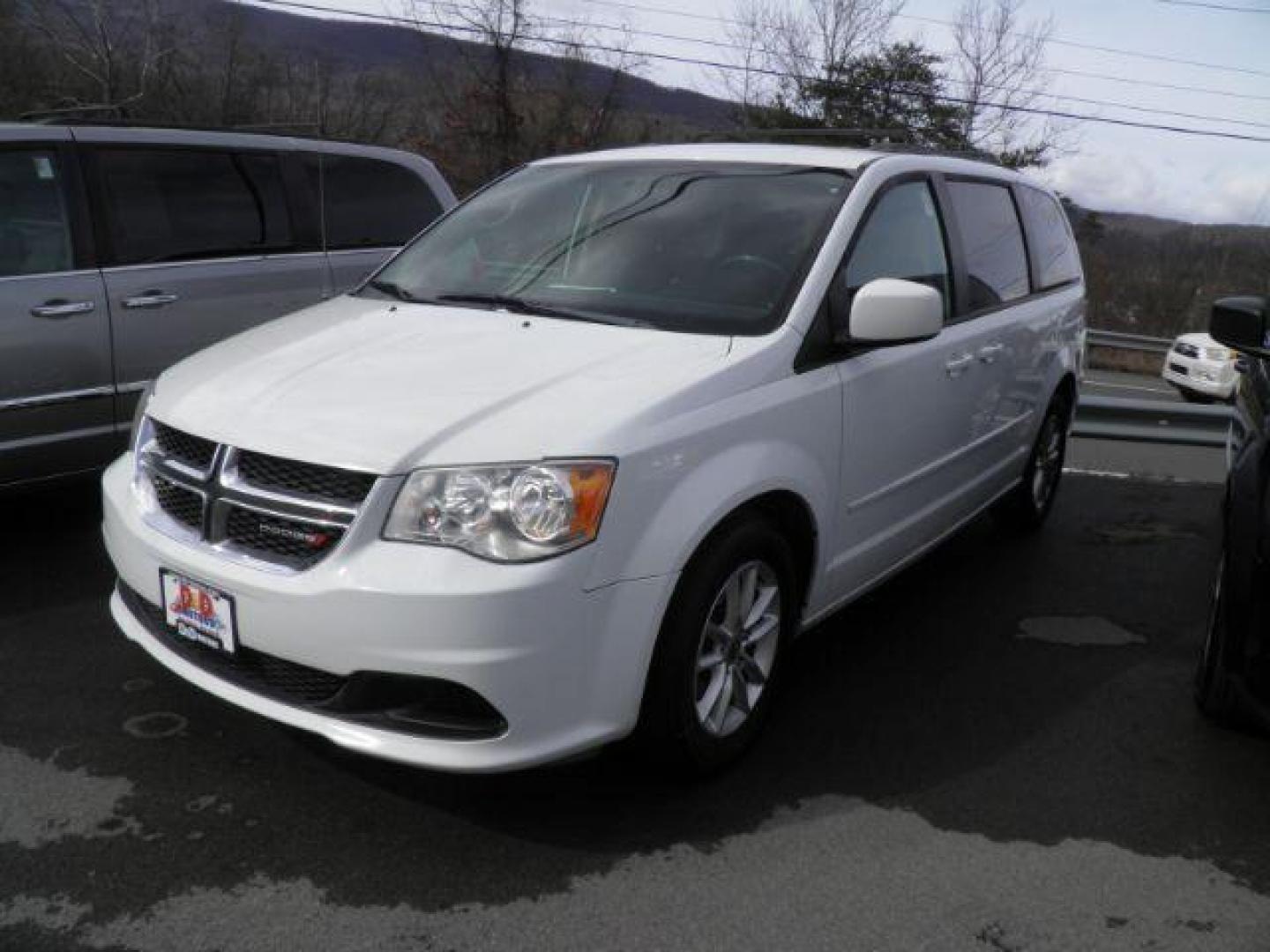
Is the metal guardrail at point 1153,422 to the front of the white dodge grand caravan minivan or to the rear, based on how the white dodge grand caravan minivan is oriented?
to the rear

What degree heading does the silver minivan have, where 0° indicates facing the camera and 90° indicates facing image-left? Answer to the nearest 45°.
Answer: approximately 45°

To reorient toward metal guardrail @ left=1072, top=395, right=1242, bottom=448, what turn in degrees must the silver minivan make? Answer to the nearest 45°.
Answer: approximately 135° to its left

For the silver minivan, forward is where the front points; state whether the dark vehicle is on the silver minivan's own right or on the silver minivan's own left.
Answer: on the silver minivan's own left

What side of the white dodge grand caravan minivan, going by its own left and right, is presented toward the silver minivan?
right

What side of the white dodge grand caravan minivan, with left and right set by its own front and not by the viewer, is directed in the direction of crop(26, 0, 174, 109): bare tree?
right

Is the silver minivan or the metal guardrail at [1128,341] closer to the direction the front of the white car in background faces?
the silver minivan
